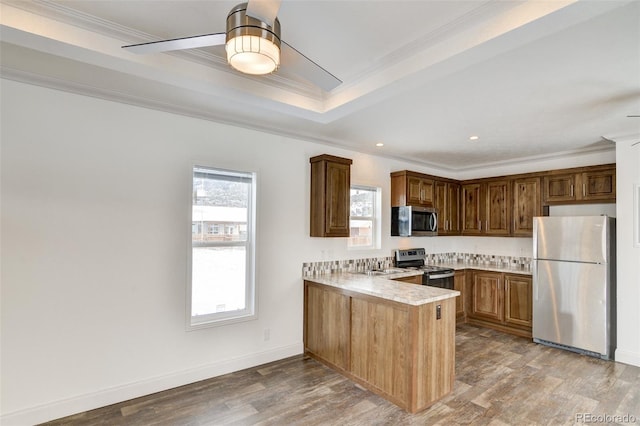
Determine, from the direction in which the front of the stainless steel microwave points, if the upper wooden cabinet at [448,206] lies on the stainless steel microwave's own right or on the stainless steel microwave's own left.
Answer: on the stainless steel microwave's own left

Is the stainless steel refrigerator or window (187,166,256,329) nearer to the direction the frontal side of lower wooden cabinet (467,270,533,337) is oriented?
the window

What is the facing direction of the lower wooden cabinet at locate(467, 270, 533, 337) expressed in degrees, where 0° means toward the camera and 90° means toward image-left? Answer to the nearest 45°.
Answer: approximately 45°

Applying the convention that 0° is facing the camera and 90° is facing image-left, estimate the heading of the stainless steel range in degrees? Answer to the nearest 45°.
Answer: approximately 315°

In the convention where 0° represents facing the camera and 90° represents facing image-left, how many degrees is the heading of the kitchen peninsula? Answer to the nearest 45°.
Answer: approximately 225°

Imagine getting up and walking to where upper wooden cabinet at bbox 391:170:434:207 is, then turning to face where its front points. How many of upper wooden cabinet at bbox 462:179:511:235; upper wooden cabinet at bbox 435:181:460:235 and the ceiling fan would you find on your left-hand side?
2

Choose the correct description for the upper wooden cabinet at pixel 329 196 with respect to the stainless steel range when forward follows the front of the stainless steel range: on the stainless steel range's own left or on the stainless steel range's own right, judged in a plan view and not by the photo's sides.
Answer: on the stainless steel range's own right

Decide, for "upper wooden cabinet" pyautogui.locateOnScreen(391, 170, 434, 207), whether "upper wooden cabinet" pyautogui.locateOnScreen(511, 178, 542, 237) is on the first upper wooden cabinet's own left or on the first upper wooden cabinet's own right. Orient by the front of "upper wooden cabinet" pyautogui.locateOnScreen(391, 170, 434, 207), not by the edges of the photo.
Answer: on the first upper wooden cabinet's own left
